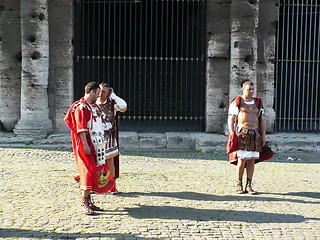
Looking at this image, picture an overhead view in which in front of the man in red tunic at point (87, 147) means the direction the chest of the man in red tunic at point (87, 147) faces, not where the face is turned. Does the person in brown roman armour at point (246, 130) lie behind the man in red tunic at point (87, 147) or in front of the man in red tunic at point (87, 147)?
in front

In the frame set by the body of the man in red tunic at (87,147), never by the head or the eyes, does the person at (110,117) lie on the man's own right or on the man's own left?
on the man's own left

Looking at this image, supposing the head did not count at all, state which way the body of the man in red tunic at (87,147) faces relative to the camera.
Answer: to the viewer's right

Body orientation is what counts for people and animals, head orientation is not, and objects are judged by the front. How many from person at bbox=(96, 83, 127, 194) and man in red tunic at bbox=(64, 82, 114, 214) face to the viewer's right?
1

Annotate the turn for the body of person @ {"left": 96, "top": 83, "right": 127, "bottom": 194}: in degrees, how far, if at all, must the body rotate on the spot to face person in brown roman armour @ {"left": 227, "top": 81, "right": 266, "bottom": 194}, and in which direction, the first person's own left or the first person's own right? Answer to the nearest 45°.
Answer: approximately 135° to the first person's own left

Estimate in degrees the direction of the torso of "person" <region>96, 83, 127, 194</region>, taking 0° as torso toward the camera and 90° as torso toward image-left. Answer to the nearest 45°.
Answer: approximately 45°
